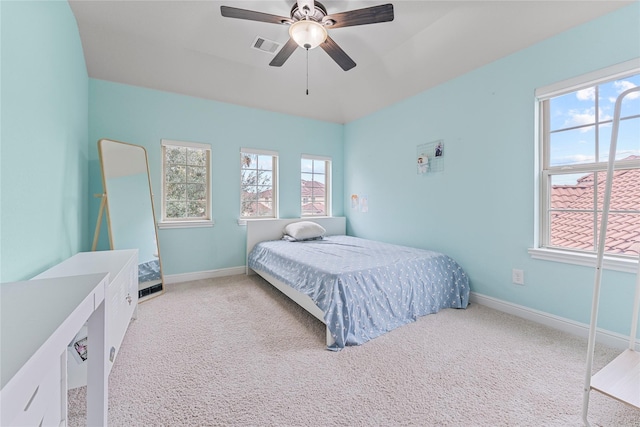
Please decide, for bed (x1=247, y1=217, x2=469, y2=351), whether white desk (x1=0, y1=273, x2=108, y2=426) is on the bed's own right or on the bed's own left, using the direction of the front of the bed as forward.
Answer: on the bed's own right

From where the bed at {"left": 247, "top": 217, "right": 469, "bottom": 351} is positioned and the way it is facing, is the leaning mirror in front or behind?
behind

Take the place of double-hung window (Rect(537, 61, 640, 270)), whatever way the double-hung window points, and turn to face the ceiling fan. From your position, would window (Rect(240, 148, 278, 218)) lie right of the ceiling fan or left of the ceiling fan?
right

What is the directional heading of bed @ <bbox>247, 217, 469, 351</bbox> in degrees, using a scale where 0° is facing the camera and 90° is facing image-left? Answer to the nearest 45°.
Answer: approximately 315°

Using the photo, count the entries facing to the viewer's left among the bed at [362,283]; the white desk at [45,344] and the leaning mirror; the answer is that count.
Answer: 0

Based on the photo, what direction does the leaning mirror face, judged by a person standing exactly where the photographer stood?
facing the viewer and to the right of the viewer

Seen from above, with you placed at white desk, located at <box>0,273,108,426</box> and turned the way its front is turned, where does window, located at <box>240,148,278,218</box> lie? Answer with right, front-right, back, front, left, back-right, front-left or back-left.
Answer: front-left

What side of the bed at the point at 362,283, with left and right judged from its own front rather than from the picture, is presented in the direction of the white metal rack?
front

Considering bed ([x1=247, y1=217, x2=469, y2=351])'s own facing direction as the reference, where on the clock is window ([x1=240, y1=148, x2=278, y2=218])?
The window is roughly at 6 o'clock from the bed.

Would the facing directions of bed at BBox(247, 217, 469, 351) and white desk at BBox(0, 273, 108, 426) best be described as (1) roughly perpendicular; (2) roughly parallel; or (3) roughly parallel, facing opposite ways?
roughly perpendicular

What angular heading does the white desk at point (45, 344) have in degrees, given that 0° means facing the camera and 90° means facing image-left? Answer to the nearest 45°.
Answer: approximately 270°

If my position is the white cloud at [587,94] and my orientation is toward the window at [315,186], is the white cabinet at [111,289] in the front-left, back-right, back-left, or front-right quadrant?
front-left

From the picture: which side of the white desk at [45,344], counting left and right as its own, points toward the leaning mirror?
left
